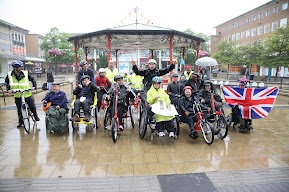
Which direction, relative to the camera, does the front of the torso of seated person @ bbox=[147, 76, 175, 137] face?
toward the camera

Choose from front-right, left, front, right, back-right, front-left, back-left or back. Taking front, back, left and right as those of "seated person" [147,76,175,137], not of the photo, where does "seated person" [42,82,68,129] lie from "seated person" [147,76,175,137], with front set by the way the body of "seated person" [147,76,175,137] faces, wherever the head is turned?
right

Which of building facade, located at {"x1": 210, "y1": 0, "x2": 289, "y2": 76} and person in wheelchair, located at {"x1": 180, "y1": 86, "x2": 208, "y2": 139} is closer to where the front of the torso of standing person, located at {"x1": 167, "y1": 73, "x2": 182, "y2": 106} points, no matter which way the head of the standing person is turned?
the person in wheelchair

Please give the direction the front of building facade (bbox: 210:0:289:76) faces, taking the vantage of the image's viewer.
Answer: facing the viewer and to the left of the viewer

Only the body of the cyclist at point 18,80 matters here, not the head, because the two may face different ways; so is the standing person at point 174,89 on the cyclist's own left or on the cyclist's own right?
on the cyclist's own left

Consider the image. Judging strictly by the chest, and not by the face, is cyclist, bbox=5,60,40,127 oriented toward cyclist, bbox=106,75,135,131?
no

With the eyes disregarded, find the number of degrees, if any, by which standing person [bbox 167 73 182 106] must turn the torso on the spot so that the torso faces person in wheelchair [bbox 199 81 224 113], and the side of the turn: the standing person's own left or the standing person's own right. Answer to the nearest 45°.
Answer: approximately 45° to the standing person's own left

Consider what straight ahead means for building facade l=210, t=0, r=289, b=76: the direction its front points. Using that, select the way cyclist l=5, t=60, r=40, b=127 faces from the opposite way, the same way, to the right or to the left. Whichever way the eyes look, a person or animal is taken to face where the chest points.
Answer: to the left

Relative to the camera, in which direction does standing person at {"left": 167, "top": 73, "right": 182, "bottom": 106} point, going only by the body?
toward the camera

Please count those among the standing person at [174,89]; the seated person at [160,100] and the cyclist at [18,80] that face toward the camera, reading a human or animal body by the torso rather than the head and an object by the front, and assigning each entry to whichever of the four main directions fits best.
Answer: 3

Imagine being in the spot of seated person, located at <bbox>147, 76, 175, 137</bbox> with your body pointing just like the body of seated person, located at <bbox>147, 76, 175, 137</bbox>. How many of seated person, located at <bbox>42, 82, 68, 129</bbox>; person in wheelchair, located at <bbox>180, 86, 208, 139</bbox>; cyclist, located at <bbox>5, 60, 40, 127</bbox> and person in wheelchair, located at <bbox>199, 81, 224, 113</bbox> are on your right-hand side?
2

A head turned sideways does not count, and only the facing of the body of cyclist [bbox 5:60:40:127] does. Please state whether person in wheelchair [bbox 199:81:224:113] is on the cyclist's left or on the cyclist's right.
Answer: on the cyclist's left

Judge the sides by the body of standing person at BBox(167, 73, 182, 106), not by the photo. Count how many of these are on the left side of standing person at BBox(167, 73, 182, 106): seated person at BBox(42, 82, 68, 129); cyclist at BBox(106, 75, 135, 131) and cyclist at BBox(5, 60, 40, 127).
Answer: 0

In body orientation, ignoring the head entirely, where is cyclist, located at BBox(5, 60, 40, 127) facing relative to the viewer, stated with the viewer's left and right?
facing the viewer
